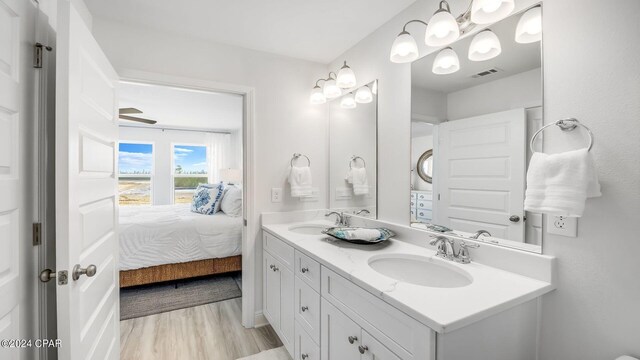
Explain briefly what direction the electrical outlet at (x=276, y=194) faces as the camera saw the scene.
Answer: facing the viewer

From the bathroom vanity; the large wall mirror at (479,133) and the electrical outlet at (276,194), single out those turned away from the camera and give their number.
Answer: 0

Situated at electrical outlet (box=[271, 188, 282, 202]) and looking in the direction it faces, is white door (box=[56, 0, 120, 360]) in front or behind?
in front

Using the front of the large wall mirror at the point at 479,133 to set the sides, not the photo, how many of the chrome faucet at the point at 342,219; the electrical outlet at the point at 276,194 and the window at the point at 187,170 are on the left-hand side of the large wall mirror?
0

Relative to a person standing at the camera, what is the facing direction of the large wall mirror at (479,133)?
facing the viewer and to the left of the viewer

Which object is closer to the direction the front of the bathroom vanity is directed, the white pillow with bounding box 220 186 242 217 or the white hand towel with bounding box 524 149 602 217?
the white pillow

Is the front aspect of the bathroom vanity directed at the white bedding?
no

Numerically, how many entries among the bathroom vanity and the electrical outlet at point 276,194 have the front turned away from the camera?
0

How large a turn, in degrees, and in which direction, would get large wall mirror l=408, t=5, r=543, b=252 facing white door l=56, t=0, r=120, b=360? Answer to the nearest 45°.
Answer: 0° — it already faces it

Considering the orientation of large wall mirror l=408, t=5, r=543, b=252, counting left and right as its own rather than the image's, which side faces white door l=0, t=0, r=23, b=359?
front

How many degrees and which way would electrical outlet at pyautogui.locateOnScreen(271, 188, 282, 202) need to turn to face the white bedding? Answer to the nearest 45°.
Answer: approximately 135° to its right

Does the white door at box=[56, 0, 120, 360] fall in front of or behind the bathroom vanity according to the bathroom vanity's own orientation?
in front

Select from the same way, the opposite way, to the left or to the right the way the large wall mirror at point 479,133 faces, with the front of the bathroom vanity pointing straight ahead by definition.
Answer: the same way

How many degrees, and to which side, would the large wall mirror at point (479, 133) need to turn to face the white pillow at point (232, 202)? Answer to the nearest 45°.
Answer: approximately 45° to its right
